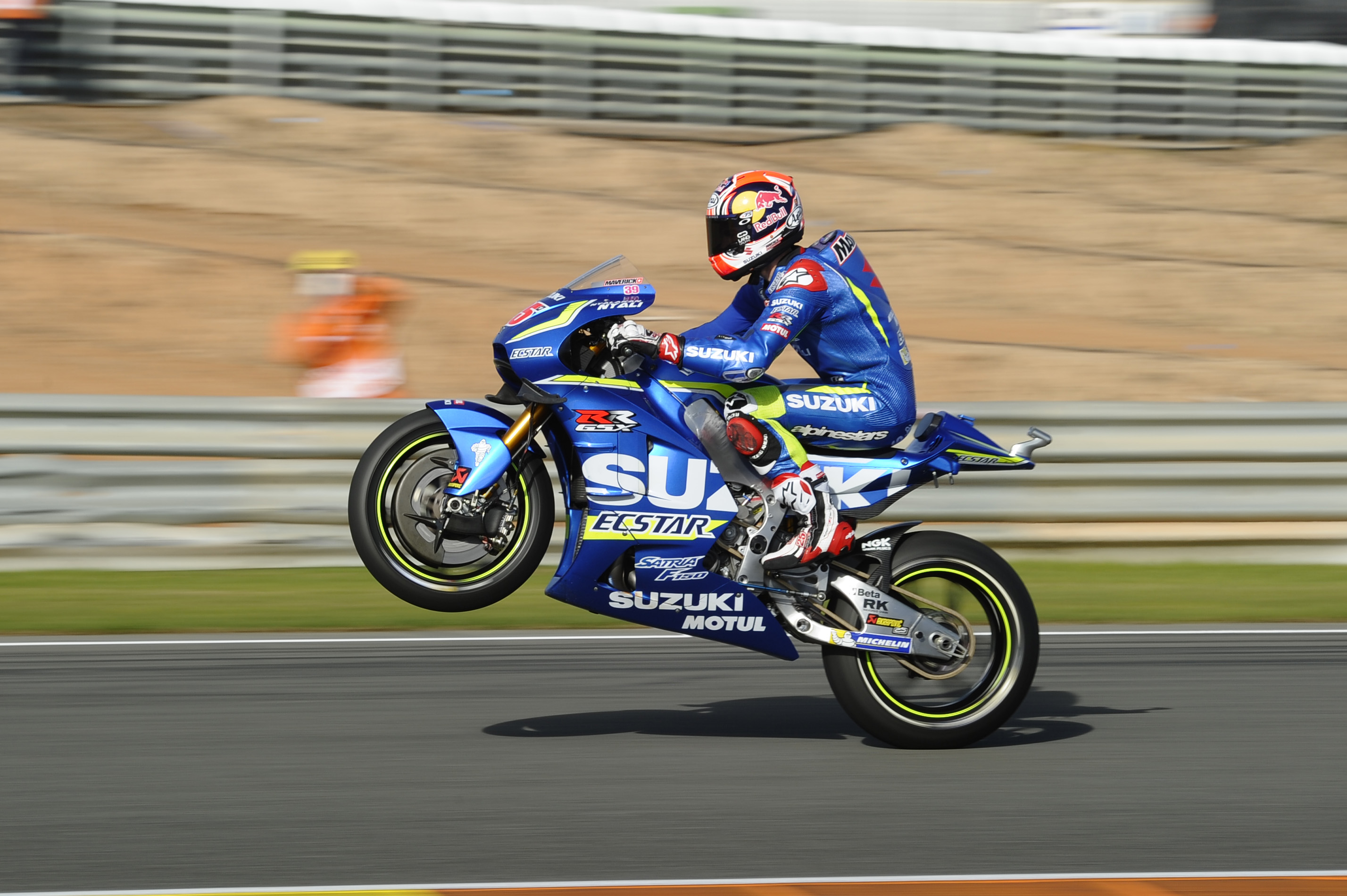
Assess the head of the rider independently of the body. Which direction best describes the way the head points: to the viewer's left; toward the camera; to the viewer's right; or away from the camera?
to the viewer's left

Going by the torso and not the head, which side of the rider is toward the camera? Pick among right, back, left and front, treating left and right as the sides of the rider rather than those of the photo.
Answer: left

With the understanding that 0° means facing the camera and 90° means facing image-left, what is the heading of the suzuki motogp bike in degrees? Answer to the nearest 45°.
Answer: approximately 90°
